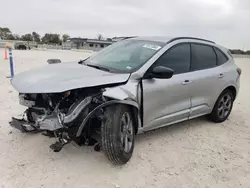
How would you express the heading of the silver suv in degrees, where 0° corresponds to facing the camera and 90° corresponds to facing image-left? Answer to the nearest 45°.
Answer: approximately 45°
